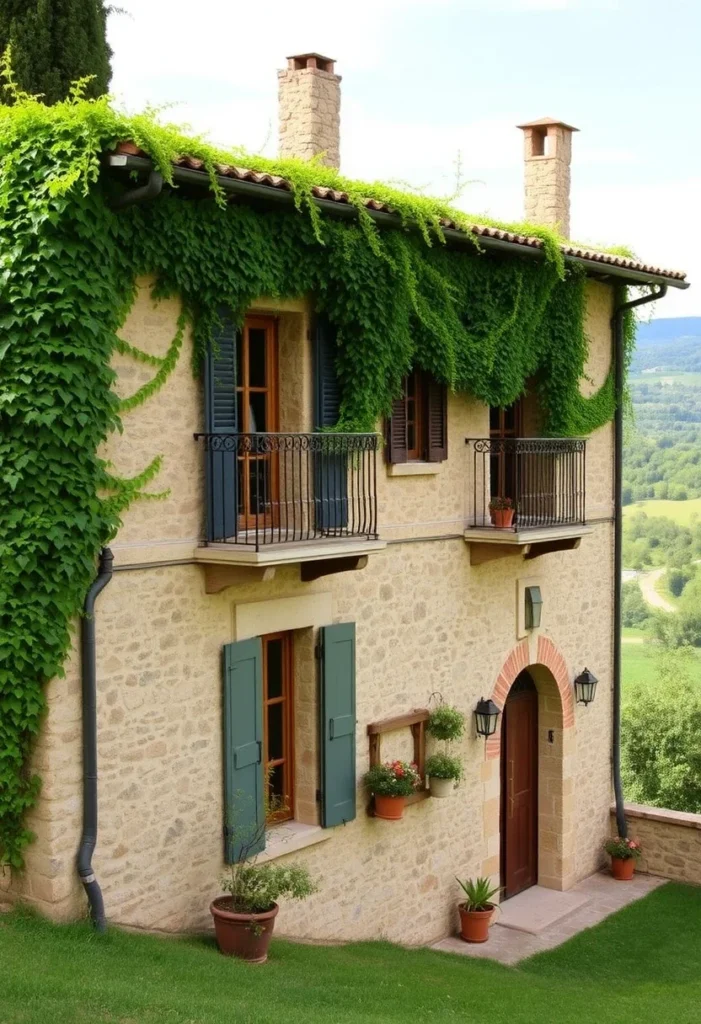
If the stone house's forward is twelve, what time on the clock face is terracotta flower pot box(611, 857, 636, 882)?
The terracotta flower pot is roughly at 9 o'clock from the stone house.

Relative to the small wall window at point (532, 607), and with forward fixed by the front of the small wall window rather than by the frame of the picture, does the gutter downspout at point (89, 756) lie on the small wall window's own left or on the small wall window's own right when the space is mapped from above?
on the small wall window's own right

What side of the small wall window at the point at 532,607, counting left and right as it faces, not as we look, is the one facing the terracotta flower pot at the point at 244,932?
right

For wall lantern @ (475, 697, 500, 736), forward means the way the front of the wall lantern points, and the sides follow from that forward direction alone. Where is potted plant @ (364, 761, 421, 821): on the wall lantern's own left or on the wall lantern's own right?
on the wall lantern's own right

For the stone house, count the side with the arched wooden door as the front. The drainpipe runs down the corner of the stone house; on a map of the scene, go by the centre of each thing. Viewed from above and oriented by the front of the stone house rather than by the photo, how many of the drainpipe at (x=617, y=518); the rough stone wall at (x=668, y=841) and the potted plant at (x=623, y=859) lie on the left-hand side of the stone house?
3
